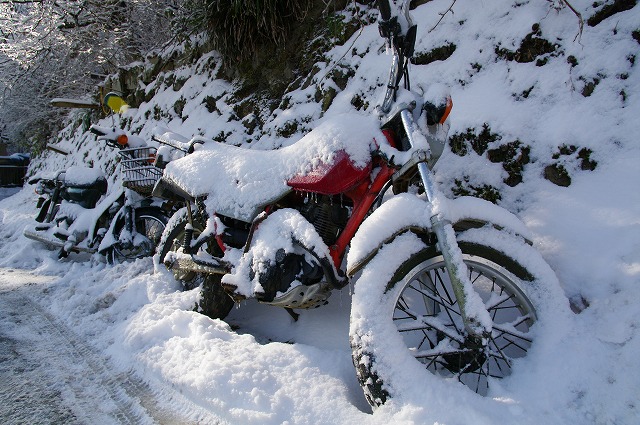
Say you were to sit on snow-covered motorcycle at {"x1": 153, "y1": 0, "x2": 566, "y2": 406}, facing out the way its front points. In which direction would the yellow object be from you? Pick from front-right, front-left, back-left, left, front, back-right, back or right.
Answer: back

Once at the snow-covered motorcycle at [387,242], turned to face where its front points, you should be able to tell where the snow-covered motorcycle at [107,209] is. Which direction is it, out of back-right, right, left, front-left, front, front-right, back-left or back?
back

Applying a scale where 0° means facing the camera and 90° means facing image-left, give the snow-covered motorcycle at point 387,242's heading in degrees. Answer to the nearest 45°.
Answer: approximately 315°

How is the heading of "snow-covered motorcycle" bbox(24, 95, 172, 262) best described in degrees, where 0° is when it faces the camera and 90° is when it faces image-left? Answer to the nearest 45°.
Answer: approximately 315°

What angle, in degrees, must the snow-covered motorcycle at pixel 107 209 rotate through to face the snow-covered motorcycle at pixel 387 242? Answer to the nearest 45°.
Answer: approximately 45° to its right
